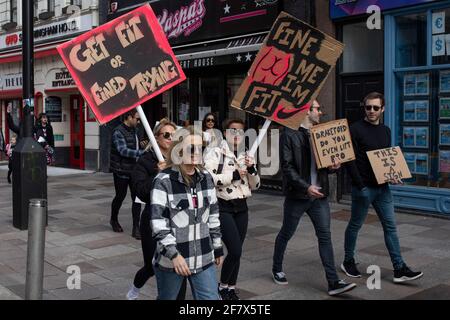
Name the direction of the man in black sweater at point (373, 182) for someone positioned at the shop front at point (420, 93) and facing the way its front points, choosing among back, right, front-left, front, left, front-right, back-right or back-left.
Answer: front-left

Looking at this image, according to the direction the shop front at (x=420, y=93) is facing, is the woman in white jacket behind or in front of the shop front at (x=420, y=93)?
in front

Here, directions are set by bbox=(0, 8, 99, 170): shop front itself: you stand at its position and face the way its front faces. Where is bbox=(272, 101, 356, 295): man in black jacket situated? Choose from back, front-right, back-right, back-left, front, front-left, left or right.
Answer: front-left

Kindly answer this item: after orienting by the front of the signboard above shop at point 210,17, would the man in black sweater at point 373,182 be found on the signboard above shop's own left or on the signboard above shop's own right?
on the signboard above shop's own left

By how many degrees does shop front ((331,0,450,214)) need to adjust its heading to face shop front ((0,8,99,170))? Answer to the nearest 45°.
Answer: approximately 90° to its right

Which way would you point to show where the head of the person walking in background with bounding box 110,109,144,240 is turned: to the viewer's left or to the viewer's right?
to the viewer's right

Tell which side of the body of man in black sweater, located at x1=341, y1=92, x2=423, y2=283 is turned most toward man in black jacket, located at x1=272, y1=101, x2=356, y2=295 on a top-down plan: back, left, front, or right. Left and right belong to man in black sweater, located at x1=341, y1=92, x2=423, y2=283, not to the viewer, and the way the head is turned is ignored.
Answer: right

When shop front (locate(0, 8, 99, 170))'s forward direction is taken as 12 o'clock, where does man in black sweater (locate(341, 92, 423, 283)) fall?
The man in black sweater is roughly at 10 o'clock from the shop front.
